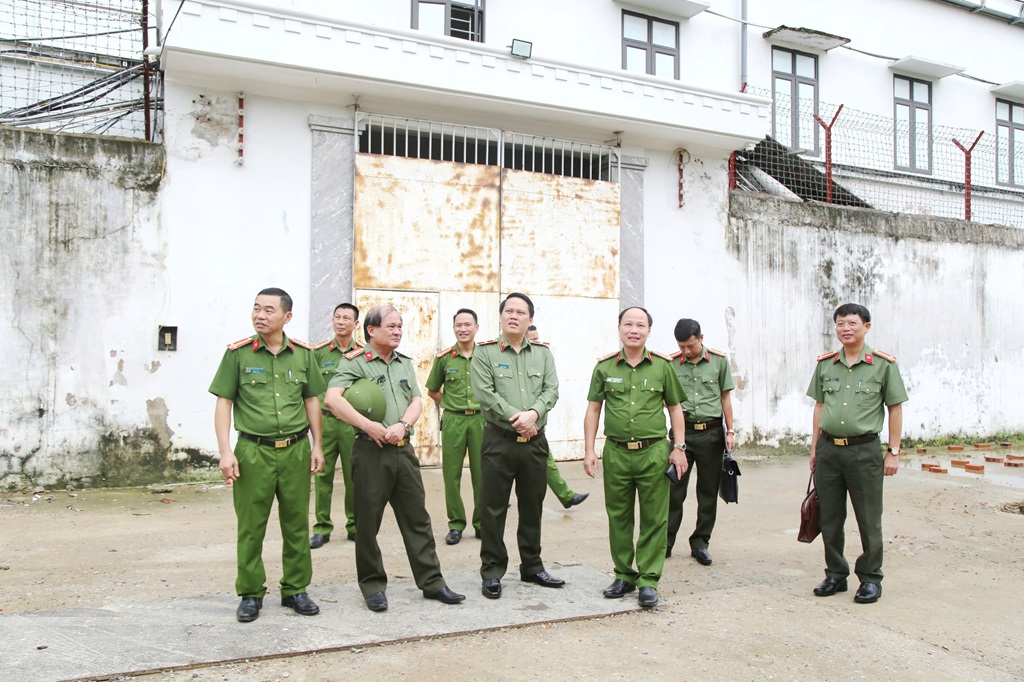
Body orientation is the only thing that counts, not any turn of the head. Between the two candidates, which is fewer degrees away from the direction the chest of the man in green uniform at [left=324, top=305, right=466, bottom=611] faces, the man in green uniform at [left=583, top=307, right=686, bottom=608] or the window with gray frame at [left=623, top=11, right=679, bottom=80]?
the man in green uniform

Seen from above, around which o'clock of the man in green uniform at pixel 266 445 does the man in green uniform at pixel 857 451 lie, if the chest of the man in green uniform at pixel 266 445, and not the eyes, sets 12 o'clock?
the man in green uniform at pixel 857 451 is roughly at 9 o'clock from the man in green uniform at pixel 266 445.

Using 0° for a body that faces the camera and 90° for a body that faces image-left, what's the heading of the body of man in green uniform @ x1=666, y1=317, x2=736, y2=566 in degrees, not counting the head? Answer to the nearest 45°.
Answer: approximately 0°

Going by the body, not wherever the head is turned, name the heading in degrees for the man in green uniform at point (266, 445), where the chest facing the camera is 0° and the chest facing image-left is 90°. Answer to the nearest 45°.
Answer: approximately 0°

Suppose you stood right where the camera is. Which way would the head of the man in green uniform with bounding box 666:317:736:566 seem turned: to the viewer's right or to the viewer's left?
to the viewer's left

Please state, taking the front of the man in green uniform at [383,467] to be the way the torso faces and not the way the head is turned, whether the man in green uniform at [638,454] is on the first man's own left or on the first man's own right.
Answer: on the first man's own left

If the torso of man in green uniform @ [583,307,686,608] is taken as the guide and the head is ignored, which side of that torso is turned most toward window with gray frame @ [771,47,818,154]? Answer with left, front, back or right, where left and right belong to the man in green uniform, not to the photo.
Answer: back

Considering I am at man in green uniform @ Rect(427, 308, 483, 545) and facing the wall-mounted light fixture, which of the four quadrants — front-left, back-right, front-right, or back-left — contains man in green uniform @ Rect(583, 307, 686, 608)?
back-right

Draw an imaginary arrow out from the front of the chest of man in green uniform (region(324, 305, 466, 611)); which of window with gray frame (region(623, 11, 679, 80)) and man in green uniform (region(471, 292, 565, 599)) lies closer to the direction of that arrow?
the man in green uniform

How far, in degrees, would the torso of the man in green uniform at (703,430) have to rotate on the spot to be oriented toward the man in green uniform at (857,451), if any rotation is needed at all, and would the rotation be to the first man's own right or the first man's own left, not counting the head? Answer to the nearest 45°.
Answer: approximately 45° to the first man's own left

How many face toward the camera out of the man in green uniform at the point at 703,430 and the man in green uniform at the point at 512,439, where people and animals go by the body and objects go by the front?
2
